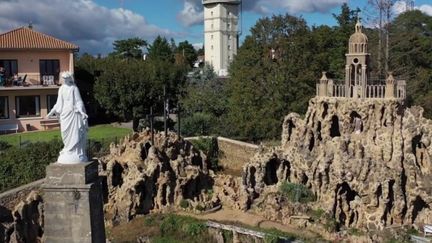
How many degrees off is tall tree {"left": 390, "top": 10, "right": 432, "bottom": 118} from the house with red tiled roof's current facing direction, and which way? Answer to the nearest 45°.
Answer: approximately 90° to its left

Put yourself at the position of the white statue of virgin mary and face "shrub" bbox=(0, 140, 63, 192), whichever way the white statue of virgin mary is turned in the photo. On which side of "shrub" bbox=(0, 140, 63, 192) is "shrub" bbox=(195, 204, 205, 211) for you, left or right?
right

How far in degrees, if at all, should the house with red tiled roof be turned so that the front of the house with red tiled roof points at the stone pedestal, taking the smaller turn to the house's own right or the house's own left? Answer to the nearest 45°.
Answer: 0° — it already faces it

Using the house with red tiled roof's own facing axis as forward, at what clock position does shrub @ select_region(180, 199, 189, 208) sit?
The shrub is roughly at 11 o'clock from the house with red tiled roof.

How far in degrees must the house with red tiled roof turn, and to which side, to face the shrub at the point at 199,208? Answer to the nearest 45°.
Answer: approximately 45° to its left

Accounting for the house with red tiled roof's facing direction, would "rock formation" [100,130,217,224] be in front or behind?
in front

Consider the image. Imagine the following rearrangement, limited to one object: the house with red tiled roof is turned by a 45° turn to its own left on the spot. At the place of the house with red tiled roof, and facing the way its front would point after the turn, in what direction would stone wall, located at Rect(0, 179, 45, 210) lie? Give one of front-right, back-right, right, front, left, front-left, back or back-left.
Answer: front-right

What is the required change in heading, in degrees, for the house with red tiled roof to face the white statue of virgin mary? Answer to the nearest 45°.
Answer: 0° — it already faces it

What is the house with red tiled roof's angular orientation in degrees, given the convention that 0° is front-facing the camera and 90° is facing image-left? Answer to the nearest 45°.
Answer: approximately 0°

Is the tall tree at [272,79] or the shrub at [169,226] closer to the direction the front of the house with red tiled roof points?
the shrub

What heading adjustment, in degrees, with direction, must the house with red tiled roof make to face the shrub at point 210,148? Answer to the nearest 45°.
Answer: approximately 45° to its left

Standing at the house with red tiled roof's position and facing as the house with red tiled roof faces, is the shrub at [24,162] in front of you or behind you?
in front

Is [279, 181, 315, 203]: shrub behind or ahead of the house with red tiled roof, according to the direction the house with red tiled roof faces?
ahead

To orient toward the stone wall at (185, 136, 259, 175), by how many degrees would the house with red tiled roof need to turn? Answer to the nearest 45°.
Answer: approximately 45° to its left

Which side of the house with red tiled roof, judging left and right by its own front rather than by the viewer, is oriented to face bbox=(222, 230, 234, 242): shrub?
front
